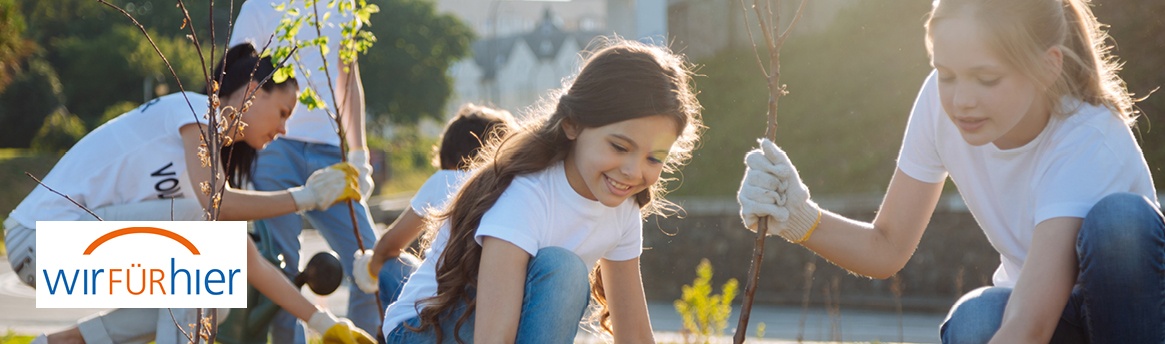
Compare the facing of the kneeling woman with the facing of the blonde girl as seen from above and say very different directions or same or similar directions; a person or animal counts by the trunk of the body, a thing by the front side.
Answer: very different directions

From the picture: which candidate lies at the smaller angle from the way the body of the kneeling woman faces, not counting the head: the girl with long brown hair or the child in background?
the child in background

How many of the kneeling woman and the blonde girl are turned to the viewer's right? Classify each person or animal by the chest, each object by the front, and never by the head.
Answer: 1

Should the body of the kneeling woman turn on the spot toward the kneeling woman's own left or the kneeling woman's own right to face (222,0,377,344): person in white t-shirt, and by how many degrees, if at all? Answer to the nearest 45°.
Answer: approximately 45° to the kneeling woman's own left

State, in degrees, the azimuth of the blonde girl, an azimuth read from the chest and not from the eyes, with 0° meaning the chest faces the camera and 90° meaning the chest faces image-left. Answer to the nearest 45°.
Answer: approximately 45°

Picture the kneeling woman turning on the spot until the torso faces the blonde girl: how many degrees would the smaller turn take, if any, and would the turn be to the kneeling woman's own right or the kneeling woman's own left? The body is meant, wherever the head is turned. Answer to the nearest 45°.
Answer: approximately 45° to the kneeling woman's own right

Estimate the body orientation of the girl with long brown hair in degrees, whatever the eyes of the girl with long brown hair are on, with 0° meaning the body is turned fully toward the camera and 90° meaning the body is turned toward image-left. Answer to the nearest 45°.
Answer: approximately 315°

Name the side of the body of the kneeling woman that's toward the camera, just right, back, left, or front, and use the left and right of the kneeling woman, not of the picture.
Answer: right
